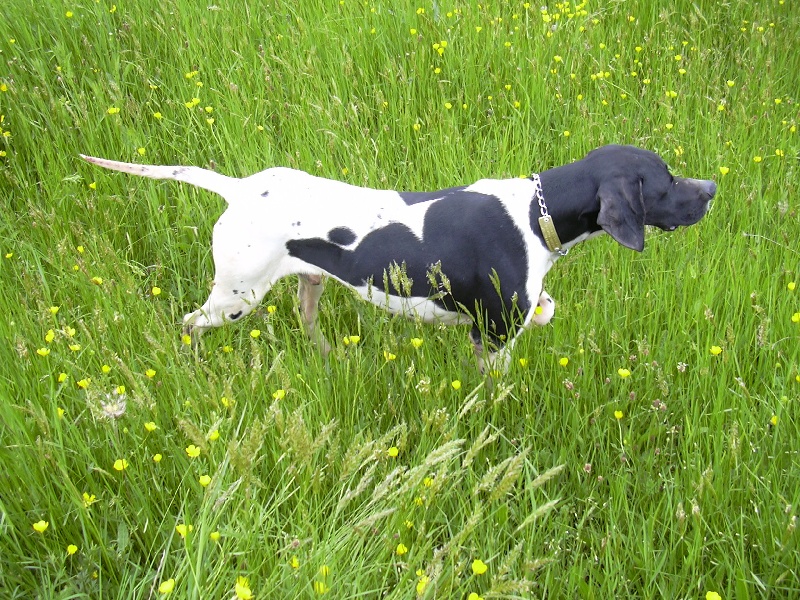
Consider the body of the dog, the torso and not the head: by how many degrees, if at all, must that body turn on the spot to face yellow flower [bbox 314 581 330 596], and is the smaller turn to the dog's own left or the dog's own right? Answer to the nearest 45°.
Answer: approximately 90° to the dog's own right

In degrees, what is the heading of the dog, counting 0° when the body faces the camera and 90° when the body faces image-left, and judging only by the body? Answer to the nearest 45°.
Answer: approximately 270°
